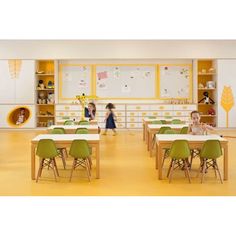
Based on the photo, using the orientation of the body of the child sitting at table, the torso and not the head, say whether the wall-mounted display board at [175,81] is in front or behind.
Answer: behind

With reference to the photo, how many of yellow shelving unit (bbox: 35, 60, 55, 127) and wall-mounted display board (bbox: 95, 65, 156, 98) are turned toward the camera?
2

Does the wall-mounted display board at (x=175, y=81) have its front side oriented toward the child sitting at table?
yes

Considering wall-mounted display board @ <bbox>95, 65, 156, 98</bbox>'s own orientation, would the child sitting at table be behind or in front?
in front

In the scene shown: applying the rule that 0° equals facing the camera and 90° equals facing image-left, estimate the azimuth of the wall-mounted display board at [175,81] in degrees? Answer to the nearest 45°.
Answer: approximately 0°

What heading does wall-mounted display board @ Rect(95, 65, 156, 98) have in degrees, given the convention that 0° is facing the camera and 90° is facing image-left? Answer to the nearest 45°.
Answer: approximately 0°
